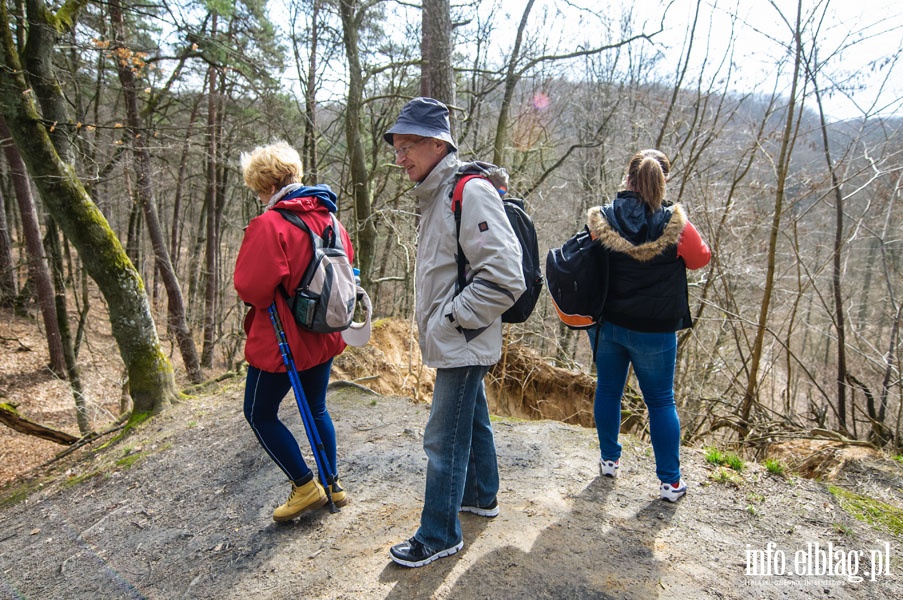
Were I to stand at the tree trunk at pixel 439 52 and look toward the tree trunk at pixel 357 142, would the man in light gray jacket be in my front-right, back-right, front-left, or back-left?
back-left

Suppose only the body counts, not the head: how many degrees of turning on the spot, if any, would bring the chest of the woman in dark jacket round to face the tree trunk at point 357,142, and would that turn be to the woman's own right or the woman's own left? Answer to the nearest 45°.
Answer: approximately 45° to the woman's own left

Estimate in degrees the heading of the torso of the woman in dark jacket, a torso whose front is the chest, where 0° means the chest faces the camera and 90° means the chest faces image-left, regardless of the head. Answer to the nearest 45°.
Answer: approximately 180°

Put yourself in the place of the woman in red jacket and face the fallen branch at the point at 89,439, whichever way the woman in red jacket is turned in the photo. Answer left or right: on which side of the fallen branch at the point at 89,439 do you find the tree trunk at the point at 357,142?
right

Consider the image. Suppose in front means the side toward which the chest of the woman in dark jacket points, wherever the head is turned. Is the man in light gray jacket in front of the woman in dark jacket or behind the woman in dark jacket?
behind

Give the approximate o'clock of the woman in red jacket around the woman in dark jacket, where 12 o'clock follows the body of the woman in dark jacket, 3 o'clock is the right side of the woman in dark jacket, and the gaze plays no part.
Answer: The woman in red jacket is roughly at 8 o'clock from the woman in dark jacket.

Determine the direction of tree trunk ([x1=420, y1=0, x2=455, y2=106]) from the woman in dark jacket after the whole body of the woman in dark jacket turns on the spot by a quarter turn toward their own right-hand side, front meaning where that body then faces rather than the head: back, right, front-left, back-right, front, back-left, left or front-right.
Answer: back-left

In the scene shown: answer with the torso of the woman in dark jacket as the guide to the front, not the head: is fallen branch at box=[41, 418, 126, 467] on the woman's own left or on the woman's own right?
on the woman's own left

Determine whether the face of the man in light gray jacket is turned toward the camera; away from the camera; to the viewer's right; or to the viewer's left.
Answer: to the viewer's left

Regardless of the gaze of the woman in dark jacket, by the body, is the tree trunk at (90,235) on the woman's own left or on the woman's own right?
on the woman's own left

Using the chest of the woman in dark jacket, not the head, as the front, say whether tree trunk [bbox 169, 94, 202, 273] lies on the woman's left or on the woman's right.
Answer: on the woman's left

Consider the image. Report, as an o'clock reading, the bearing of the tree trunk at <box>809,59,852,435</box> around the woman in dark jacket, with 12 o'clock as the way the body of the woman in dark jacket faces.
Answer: The tree trunk is roughly at 1 o'clock from the woman in dark jacket.

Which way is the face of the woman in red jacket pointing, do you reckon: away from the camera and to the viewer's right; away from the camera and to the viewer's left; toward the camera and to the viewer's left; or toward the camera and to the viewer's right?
away from the camera and to the viewer's left
